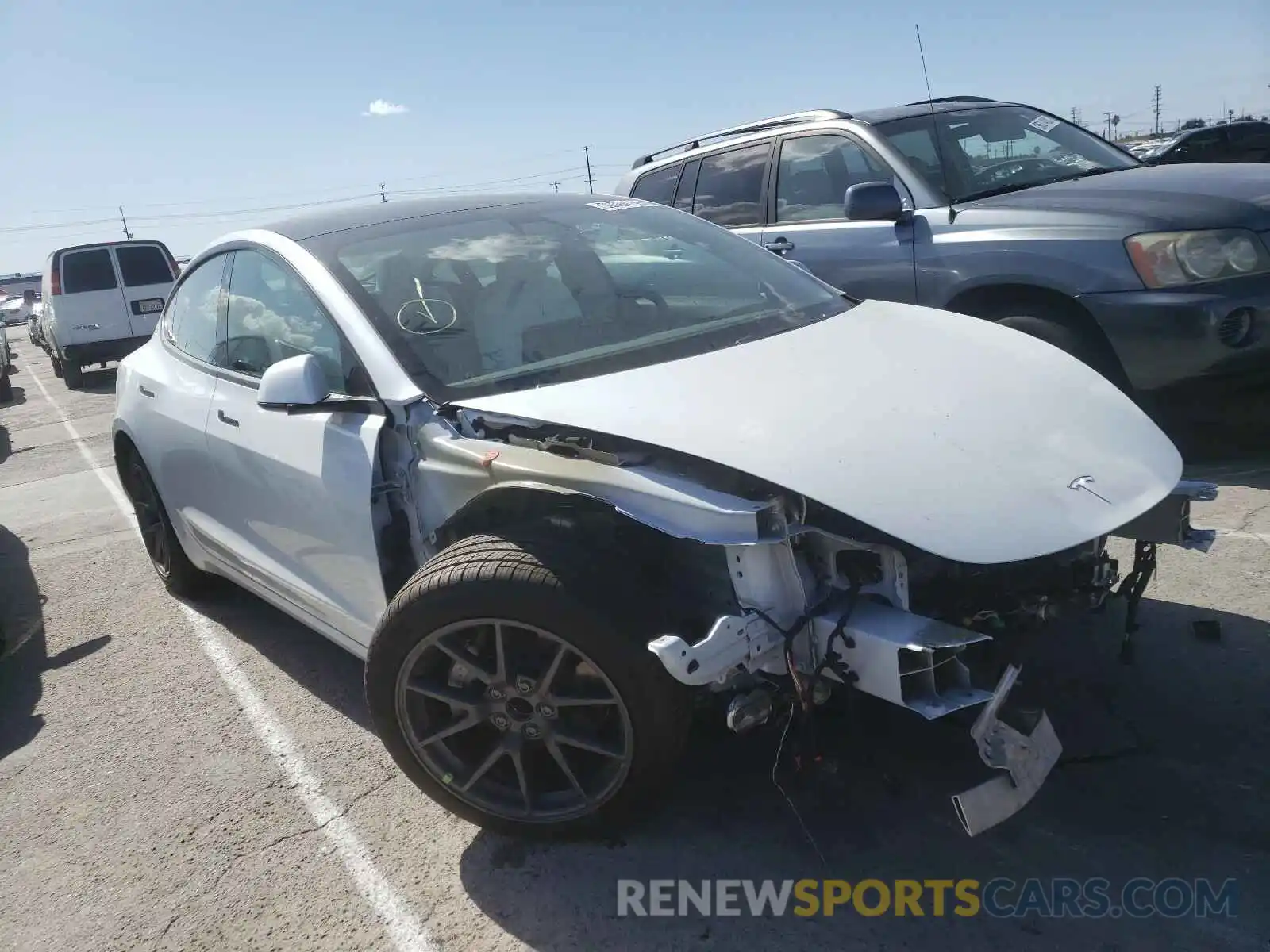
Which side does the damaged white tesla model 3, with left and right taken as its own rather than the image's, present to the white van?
back

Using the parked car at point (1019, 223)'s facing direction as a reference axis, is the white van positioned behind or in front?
behind

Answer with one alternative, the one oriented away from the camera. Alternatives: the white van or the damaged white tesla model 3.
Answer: the white van

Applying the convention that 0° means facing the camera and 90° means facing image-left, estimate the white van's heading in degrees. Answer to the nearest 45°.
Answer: approximately 180°

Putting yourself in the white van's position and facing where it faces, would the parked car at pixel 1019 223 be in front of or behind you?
behind

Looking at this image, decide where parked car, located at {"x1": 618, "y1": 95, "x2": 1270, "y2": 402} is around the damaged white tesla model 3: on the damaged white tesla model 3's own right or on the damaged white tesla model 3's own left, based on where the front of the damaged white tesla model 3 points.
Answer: on the damaged white tesla model 3's own left

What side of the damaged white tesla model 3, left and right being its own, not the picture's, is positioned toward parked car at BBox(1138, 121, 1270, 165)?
left

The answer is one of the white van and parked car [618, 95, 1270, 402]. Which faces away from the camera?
the white van

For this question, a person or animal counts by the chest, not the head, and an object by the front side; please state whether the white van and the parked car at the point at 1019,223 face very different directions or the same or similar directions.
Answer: very different directions
